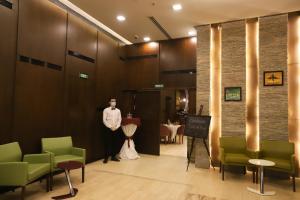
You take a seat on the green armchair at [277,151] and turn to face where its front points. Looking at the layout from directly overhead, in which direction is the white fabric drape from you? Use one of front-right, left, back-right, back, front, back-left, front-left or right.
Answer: front-right

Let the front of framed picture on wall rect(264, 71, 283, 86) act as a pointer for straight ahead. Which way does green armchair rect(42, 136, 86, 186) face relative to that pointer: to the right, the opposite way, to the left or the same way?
to the left

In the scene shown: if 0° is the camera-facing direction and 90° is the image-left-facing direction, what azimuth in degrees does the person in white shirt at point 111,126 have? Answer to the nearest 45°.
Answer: approximately 0°

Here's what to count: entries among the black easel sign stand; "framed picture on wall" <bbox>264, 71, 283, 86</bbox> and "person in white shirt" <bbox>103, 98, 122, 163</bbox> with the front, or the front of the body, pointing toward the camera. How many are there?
3

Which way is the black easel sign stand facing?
toward the camera

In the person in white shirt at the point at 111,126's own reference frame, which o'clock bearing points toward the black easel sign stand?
The black easel sign stand is roughly at 10 o'clock from the person in white shirt.

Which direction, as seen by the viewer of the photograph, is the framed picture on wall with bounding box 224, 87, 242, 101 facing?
facing the viewer

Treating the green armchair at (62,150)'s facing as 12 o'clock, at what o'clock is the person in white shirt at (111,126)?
The person in white shirt is roughly at 9 o'clock from the green armchair.

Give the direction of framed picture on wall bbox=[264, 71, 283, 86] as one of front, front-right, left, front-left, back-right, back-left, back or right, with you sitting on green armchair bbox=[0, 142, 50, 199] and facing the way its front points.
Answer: front-left

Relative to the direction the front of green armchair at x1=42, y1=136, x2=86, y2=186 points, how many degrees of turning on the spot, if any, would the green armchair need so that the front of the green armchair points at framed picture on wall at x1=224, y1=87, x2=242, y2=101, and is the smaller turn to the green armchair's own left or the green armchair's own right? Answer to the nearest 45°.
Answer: approximately 45° to the green armchair's own left

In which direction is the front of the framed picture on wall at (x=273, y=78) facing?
toward the camera

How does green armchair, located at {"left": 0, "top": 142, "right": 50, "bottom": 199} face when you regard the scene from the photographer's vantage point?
facing the viewer and to the right of the viewer

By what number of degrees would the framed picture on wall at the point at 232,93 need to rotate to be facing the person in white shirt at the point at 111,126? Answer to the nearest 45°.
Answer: approximately 90° to its right
